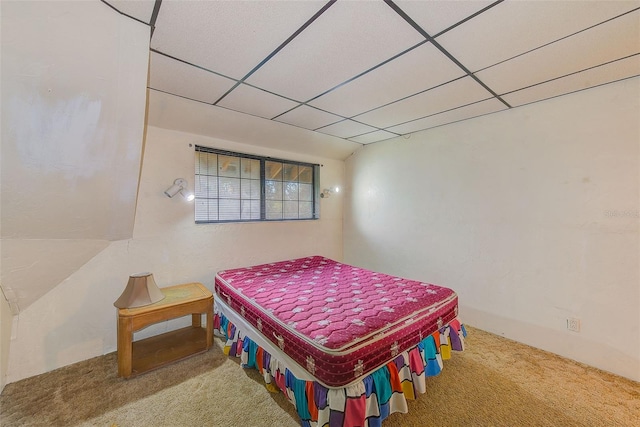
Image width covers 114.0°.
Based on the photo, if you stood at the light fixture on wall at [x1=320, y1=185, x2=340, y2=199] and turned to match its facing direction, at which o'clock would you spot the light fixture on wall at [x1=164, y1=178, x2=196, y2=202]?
the light fixture on wall at [x1=164, y1=178, x2=196, y2=202] is roughly at 3 o'clock from the light fixture on wall at [x1=320, y1=185, x2=340, y2=199].

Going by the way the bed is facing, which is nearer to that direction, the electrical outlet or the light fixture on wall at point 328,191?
the electrical outlet

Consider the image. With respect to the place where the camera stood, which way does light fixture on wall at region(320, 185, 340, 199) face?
facing the viewer and to the right of the viewer

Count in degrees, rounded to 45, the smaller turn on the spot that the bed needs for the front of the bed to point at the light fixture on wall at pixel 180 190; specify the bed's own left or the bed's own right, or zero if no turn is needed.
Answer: approximately 135° to the bed's own right

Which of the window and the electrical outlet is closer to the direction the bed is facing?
the electrical outlet

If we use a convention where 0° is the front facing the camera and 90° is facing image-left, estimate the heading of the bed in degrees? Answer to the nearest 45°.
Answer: approximately 315°

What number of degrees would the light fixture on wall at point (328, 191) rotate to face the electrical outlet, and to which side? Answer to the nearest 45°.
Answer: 0° — it already faces it

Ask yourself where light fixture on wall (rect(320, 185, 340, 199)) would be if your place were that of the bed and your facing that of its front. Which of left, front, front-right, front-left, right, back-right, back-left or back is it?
back-left

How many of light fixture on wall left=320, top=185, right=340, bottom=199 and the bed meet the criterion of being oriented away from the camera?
0

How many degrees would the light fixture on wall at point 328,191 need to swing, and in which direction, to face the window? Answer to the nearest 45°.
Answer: approximately 90° to its right

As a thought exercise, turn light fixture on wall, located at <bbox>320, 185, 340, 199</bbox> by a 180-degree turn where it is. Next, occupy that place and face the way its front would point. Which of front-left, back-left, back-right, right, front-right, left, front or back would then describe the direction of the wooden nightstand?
left

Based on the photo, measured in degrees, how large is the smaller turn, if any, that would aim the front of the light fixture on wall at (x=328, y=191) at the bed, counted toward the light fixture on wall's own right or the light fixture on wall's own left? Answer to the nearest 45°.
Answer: approximately 45° to the light fixture on wall's own right
